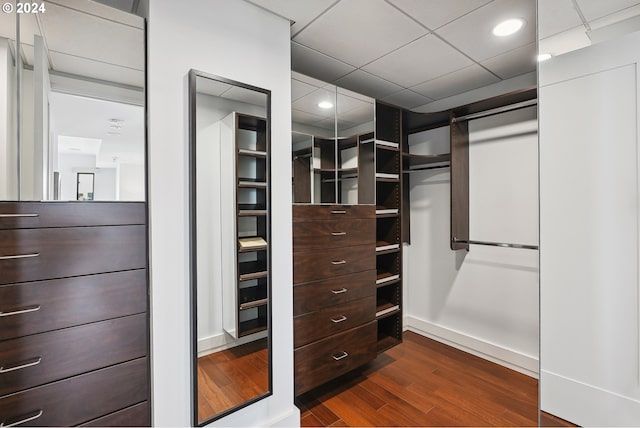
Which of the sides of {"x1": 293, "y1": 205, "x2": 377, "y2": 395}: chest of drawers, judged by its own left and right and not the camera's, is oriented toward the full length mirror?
right

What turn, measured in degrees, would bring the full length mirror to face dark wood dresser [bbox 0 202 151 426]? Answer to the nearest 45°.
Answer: approximately 135° to its right

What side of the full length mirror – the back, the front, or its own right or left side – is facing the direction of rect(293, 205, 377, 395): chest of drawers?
left

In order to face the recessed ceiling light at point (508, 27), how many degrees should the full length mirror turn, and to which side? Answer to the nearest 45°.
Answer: approximately 45° to its left

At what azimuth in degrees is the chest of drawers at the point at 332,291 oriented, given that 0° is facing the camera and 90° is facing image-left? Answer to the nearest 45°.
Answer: approximately 315°

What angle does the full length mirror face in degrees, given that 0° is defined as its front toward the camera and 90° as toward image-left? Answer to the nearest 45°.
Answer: approximately 315°

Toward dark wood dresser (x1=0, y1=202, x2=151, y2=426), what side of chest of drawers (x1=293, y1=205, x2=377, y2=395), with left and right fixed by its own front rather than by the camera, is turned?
right

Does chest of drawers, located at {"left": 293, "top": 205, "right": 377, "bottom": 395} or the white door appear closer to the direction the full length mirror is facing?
the white door
